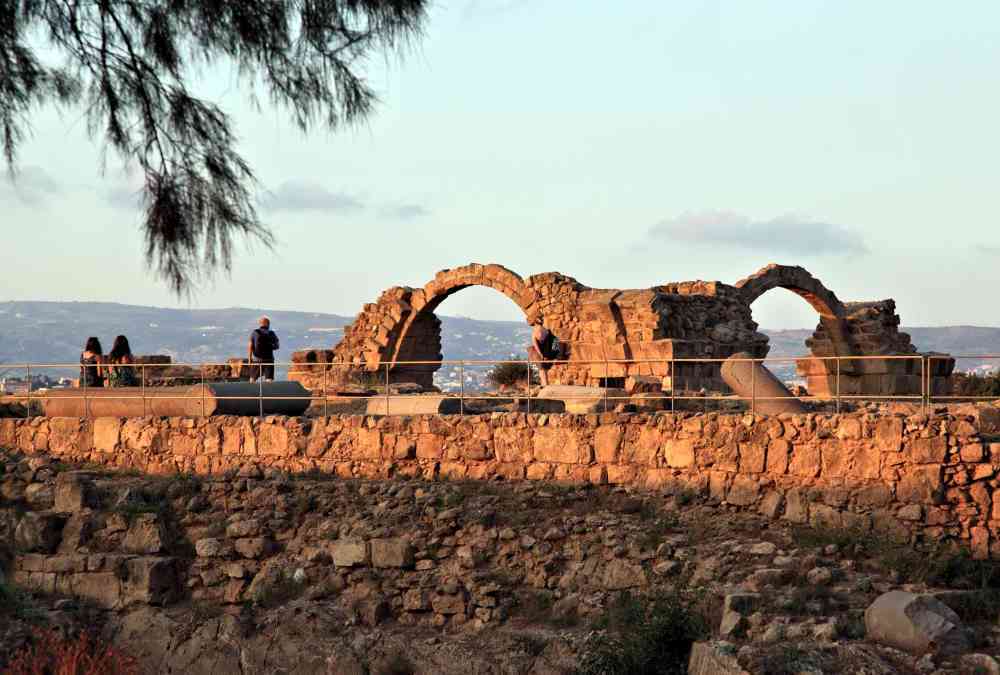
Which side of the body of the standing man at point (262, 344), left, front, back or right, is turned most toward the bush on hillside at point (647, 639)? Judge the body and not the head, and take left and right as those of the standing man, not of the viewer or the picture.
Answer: back

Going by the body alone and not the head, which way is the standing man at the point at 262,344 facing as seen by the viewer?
away from the camera

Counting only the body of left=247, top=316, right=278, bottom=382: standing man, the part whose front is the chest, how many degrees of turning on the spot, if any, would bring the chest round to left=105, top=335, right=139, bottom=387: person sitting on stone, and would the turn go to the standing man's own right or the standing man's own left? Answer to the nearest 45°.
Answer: approximately 90° to the standing man's own left

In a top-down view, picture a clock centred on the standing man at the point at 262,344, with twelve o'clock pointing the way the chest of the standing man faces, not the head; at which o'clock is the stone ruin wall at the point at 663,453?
The stone ruin wall is roughly at 5 o'clock from the standing man.

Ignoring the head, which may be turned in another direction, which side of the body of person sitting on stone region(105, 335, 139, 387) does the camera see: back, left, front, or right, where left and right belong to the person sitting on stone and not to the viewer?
back

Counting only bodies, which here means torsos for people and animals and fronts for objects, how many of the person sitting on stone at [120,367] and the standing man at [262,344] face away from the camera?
2

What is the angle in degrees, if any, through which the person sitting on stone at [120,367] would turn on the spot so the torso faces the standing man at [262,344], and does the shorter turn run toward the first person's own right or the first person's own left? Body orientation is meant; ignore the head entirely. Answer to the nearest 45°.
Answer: approximately 90° to the first person's own right

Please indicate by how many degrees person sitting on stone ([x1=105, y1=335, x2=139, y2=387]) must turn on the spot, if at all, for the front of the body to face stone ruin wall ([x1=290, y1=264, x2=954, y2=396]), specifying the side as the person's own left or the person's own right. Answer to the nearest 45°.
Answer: approximately 90° to the person's own right

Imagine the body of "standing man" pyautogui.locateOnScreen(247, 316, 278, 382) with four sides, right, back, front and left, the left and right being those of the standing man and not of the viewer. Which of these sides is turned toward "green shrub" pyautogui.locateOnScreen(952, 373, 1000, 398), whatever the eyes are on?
right
